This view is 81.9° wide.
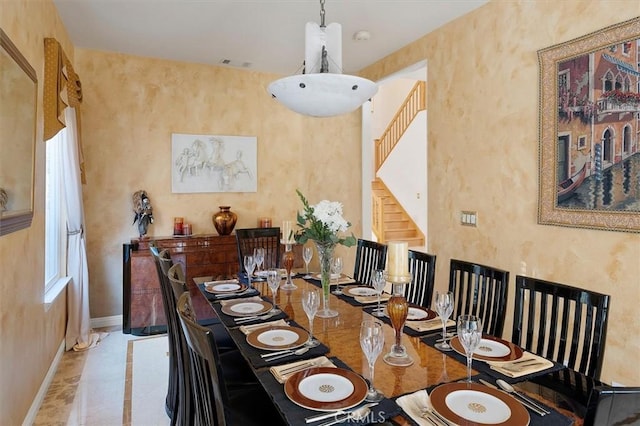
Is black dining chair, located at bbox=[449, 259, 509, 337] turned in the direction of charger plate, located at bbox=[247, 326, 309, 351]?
yes

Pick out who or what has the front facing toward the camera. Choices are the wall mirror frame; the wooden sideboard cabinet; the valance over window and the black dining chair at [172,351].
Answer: the wooden sideboard cabinet

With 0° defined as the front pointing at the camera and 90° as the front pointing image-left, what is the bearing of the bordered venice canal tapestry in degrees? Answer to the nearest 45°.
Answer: approximately 45°

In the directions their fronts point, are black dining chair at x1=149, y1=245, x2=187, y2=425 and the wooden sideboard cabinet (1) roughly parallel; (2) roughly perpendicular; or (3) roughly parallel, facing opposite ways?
roughly perpendicular

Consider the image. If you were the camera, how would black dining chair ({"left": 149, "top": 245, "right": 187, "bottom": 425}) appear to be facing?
facing to the right of the viewer

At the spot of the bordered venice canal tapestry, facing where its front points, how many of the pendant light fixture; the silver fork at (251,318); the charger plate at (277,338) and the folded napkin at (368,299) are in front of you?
4

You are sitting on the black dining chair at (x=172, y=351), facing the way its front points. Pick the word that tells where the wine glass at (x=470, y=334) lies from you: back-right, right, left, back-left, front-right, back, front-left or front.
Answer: front-right

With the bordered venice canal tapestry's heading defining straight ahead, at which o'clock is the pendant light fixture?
The pendant light fixture is roughly at 12 o'clock from the bordered venice canal tapestry.

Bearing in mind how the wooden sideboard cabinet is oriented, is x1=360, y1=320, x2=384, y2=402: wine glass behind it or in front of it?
in front

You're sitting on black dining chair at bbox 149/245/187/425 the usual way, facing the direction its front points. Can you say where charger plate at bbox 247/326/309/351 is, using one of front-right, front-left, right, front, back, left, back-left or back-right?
front-right

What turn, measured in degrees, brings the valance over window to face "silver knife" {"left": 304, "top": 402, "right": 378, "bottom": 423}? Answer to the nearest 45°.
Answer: approximately 90° to its right

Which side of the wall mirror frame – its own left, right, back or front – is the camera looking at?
right

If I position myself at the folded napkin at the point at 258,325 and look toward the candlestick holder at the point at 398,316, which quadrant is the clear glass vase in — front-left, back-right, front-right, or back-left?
front-left

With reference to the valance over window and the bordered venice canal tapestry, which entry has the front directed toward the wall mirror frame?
the bordered venice canal tapestry

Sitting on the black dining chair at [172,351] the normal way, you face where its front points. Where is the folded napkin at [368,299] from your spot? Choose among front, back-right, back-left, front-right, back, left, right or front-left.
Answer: front

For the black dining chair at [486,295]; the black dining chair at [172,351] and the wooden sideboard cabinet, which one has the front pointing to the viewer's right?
the black dining chair at [172,351]

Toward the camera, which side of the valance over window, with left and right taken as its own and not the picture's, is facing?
right

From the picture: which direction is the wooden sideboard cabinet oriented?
toward the camera

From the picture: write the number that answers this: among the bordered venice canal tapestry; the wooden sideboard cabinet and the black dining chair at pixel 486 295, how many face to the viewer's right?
0
